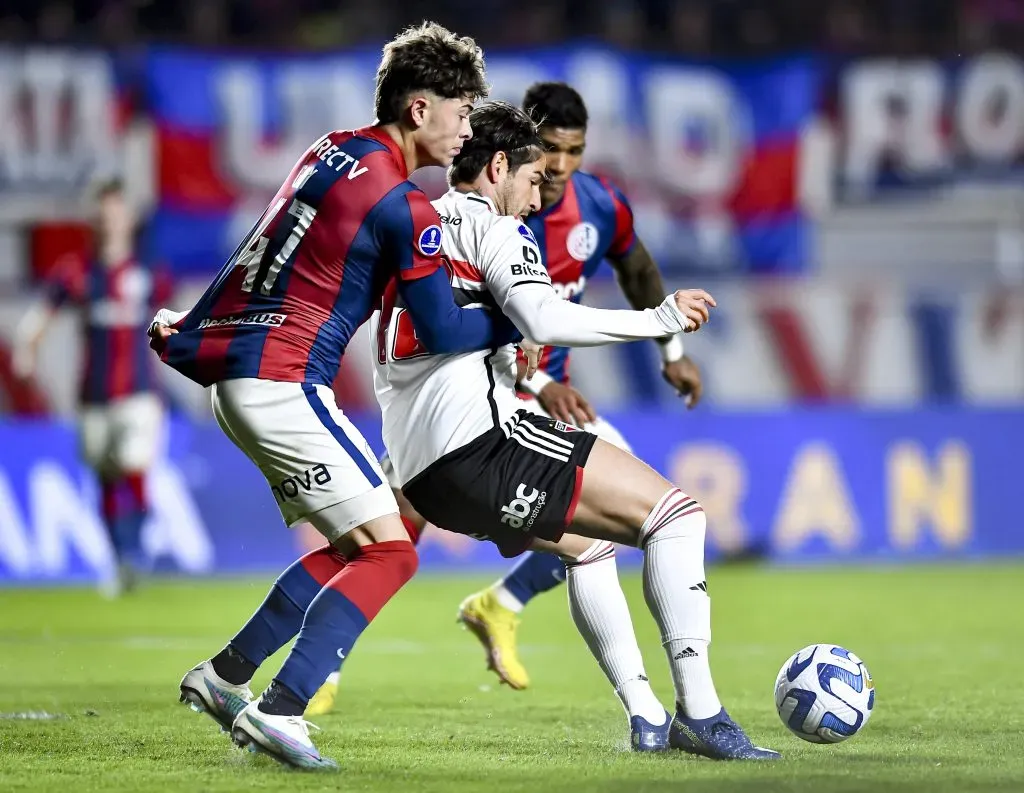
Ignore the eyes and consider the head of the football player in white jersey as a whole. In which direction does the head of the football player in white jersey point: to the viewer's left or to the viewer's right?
to the viewer's right

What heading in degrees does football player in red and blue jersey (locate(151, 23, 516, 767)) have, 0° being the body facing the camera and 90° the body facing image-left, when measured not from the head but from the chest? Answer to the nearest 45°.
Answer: approximately 225°

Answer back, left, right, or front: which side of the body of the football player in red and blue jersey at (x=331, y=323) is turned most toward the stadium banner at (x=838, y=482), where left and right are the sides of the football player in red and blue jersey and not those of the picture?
front

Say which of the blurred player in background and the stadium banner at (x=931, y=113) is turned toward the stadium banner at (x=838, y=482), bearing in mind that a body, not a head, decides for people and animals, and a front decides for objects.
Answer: the stadium banner at (x=931, y=113)

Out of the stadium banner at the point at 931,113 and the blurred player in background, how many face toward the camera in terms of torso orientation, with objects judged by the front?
2

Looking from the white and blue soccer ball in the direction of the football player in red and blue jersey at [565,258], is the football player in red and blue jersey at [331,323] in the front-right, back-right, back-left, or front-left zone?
front-left

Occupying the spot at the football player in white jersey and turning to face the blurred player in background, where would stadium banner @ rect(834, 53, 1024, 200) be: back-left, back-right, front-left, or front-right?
front-right

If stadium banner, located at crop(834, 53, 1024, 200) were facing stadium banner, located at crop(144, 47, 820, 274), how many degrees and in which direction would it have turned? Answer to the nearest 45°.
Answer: approximately 45° to its right

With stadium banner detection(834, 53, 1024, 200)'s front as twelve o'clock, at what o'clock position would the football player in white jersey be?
The football player in white jersey is roughly at 12 o'clock from the stadium banner.

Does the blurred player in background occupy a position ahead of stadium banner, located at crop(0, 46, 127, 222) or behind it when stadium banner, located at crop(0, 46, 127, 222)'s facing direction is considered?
ahead

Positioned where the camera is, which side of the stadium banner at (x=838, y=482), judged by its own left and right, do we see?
front

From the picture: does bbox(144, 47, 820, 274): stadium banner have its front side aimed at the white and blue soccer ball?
yes

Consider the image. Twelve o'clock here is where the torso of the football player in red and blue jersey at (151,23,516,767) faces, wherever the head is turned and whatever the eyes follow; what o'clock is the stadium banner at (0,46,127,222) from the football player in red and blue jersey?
The stadium banner is roughly at 10 o'clock from the football player in red and blue jersey.

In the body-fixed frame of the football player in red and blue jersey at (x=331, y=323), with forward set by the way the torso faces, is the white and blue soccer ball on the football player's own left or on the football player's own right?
on the football player's own right

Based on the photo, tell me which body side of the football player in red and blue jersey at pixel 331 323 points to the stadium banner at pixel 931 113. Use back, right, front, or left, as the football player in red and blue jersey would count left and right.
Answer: front

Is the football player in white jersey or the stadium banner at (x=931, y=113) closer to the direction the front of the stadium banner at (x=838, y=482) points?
the football player in white jersey

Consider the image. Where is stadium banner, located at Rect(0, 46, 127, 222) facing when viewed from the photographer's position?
facing the viewer
